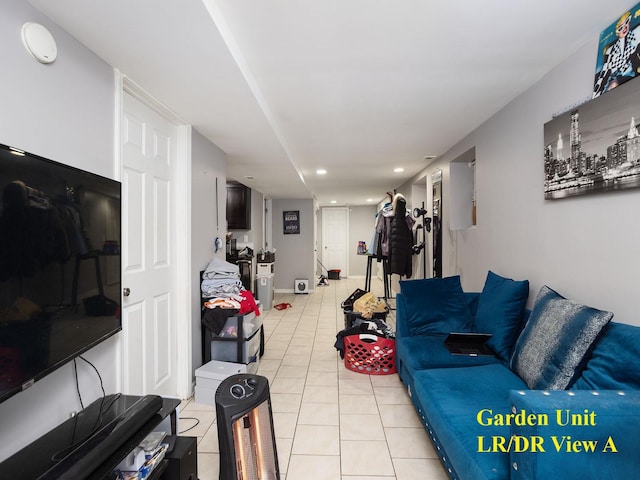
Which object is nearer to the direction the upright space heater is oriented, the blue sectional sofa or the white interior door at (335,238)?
the blue sectional sofa

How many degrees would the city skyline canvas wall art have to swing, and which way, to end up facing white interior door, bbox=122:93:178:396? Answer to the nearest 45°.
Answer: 0° — it already faces it

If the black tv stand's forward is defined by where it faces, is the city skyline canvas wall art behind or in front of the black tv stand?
in front

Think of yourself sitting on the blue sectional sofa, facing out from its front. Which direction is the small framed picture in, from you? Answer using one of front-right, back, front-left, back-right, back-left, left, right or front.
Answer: right

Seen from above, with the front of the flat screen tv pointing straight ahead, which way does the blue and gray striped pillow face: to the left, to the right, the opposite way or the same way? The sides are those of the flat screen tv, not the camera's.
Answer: the opposite way

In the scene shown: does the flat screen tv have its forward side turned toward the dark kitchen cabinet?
no

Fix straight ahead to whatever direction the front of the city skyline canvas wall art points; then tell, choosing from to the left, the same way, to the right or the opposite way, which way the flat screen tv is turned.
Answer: the opposite way

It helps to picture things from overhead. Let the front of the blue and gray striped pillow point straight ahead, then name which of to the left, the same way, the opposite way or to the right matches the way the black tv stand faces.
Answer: the opposite way

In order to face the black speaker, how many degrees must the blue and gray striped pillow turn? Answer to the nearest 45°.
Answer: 0° — it already faces it

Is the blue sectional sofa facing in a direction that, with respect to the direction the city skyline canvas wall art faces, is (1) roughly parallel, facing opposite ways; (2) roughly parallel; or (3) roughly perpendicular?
roughly parallel

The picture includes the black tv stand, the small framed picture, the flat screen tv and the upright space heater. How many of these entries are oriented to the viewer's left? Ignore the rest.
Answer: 0

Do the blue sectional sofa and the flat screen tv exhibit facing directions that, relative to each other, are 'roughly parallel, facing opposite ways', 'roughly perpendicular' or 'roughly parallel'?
roughly parallel, facing opposite ways

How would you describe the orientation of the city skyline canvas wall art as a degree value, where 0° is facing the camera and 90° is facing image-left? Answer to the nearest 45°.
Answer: approximately 45°

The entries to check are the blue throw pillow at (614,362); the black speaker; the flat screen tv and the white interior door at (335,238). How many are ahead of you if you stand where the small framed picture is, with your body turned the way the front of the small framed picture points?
3

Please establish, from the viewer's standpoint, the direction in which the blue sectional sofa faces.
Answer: facing the viewer and to the left of the viewer

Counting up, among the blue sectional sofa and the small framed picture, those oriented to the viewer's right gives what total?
0

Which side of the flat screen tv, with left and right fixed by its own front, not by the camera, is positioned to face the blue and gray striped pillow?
front
